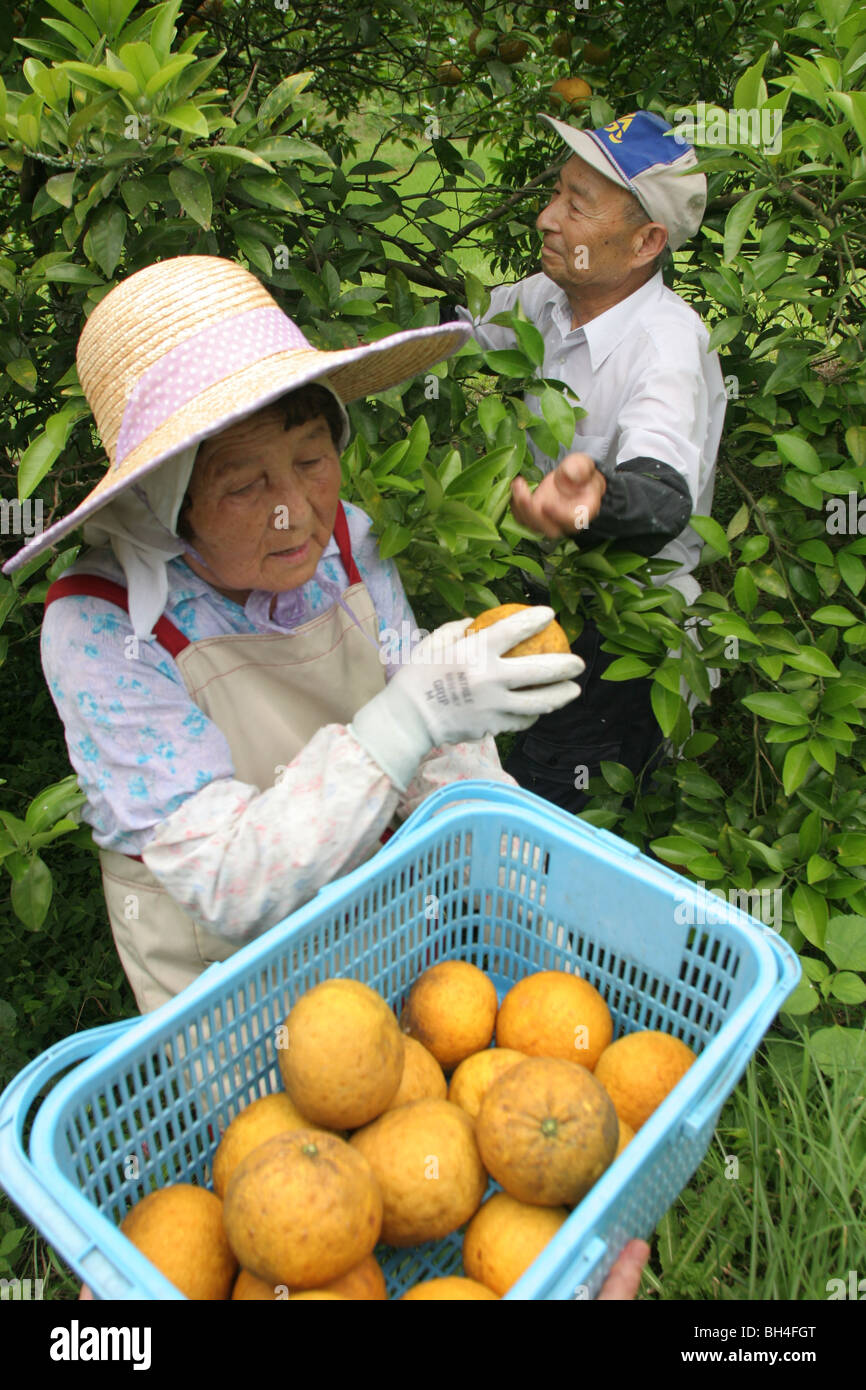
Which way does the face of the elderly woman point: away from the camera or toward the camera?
toward the camera

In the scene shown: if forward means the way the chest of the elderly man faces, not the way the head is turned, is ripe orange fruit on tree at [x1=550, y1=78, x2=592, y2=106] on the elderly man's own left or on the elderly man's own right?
on the elderly man's own right

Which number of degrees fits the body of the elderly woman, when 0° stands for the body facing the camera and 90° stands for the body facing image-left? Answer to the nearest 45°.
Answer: approximately 315°

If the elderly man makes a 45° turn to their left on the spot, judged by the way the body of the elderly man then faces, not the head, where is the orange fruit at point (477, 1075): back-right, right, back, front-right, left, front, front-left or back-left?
front

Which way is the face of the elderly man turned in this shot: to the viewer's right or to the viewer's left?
to the viewer's left

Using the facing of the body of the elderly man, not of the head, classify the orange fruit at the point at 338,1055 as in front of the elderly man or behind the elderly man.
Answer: in front

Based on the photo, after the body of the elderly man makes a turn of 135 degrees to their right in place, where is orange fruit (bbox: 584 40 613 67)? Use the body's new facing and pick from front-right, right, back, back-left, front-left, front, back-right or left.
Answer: front

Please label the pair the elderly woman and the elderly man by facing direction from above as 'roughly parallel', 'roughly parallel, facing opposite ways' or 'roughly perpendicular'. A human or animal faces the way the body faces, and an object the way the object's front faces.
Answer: roughly perpendicular

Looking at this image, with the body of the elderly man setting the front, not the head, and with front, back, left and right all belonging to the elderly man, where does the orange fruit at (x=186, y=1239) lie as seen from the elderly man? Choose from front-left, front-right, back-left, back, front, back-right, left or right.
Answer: front-left

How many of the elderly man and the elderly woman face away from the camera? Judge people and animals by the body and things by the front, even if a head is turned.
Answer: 0

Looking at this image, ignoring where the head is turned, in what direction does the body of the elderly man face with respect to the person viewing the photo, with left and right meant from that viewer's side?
facing the viewer and to the left of the viewer
